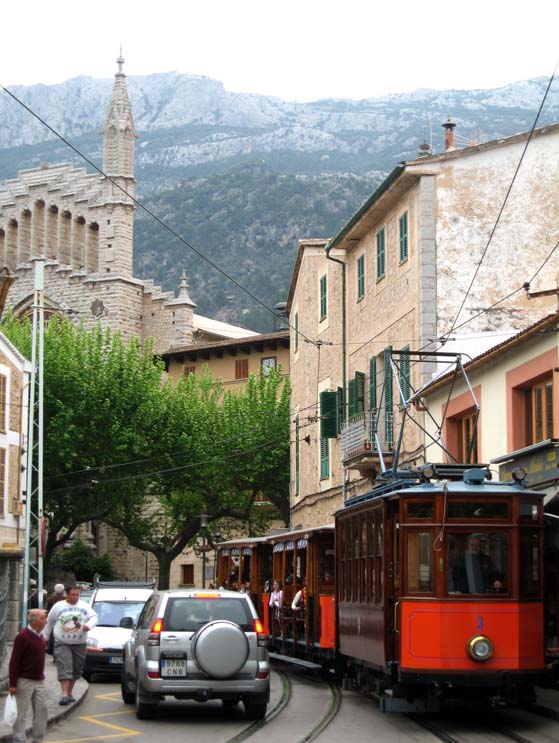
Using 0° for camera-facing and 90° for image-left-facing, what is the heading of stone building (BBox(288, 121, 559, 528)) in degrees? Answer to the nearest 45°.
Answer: approximately 45°

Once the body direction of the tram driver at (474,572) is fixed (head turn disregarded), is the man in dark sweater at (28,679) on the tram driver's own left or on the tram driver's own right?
on the tram driver's own right

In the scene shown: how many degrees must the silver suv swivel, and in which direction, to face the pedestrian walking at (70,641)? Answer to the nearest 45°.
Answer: approximately 45° to its left

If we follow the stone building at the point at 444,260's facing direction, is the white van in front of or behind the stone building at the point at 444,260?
in front

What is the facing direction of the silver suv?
away from the camera

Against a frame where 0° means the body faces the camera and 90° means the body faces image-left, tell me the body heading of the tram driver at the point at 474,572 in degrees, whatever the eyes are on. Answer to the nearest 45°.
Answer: approximately 0°

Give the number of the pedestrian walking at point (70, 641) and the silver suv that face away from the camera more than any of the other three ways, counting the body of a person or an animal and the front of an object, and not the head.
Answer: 1

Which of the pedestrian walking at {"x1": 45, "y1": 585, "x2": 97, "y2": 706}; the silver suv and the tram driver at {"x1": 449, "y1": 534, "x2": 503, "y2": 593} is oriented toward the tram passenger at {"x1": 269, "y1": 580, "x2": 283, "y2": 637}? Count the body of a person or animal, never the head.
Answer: the silver suv

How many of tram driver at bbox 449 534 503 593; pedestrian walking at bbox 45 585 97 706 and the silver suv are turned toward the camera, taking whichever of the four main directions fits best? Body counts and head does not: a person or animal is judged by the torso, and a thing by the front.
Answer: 2
